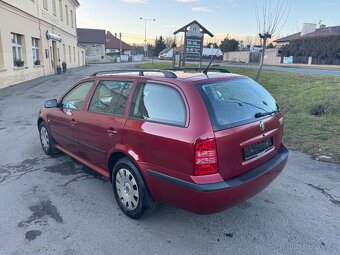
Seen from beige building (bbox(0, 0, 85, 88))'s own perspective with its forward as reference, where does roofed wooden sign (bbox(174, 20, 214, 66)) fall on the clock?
The roofed wooden sign is roughly at 12 o'clock from the beige building.

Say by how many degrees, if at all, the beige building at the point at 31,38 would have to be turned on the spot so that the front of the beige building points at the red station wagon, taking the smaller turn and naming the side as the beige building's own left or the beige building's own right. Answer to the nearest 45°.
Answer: approximately 45° to the beige building's own right

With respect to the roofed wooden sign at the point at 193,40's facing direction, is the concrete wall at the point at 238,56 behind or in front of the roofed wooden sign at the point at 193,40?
behind

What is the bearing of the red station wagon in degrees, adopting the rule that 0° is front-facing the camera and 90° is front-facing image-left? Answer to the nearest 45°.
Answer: approximately 135°

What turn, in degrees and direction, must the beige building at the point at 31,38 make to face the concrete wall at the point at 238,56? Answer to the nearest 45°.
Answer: approximately 90° to its left

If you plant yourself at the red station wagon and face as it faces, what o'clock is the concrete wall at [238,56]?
The concrete wall is roughly at 2 o'clock from the red station wagon.

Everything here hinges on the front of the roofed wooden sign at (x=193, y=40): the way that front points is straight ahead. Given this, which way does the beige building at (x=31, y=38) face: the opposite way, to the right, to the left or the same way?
to the left

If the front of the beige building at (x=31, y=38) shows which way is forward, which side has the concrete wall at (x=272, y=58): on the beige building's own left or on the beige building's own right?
on the beige building's own left
